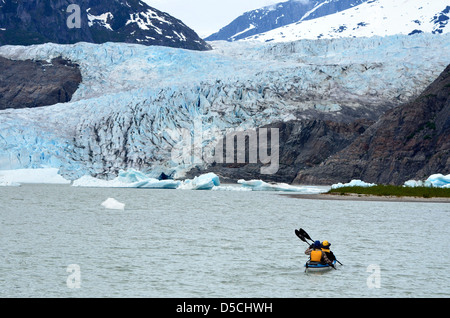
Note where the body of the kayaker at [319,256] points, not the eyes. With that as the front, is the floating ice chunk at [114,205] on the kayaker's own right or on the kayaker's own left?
on the kayaker's own left

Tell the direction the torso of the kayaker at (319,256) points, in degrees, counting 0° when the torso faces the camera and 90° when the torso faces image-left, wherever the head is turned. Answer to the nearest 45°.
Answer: approximately 225°
